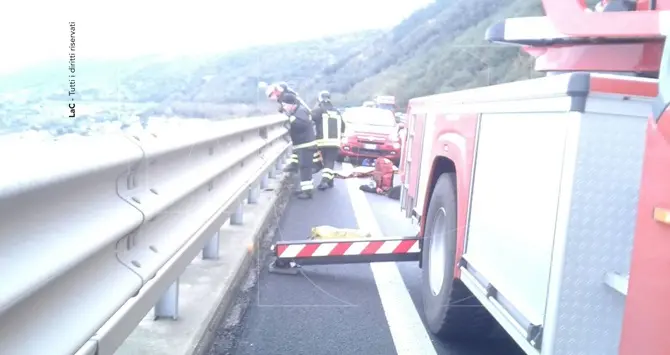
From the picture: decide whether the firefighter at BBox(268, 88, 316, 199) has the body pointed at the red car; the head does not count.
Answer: no

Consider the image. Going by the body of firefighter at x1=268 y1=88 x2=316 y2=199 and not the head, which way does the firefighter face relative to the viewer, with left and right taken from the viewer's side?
facing to the left of the viewer

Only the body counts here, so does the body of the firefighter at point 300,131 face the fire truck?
no

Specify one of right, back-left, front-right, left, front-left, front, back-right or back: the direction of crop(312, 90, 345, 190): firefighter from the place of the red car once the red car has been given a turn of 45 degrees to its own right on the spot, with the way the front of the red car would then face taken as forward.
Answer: front-left

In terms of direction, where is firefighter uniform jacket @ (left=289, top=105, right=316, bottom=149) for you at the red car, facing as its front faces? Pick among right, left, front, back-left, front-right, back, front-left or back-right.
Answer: front

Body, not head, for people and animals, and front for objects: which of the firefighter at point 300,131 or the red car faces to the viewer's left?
the firefighter

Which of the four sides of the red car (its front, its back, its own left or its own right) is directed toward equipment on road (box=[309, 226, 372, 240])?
front

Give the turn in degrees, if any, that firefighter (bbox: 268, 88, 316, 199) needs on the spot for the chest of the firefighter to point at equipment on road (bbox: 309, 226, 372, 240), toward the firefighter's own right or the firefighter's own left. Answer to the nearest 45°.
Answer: approximately 90° to the firefighter's own left

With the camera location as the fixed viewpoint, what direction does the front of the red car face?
facing the viewer

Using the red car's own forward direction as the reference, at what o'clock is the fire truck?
The fire truck is roughly at 12 o'clock from the red car.

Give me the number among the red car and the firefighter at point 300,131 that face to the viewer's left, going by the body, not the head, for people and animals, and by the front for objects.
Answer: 1
